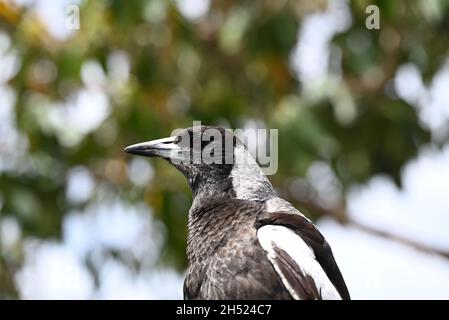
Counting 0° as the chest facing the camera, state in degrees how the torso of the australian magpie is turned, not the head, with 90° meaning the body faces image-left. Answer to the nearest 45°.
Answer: approximately 90°
